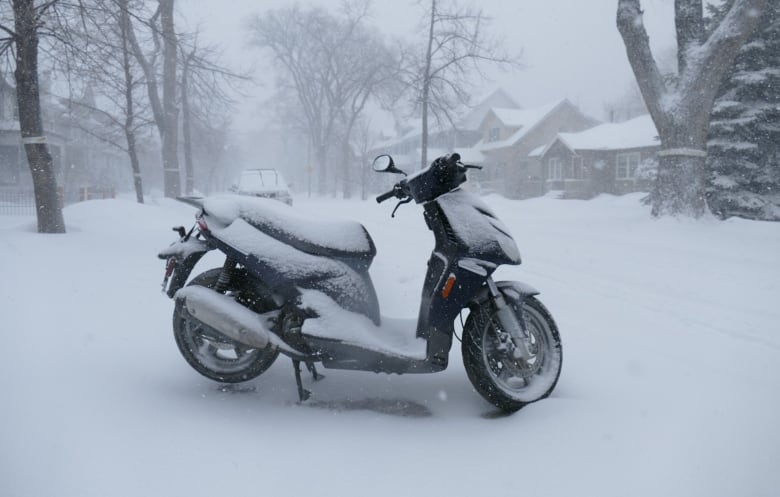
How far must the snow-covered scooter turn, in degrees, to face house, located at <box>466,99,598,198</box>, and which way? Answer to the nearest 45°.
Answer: approximately 90° to its left

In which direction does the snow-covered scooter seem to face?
to the viewer's right

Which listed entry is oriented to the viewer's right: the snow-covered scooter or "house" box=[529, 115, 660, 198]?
the snow-covered scooter

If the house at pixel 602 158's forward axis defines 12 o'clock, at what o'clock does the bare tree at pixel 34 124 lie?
The bare tree is roughly at 11 o'clock from the house.

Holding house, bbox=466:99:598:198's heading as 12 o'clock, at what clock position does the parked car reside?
The parked car is roughly at 11 o'clock from the house.

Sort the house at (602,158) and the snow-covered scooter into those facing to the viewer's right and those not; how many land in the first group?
1

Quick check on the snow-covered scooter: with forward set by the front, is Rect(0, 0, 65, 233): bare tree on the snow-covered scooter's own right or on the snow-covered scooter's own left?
on the snow-covered scooter's own left

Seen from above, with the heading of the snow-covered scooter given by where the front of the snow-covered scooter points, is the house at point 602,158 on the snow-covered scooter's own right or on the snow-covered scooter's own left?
on the snow-covered scooter's own left
